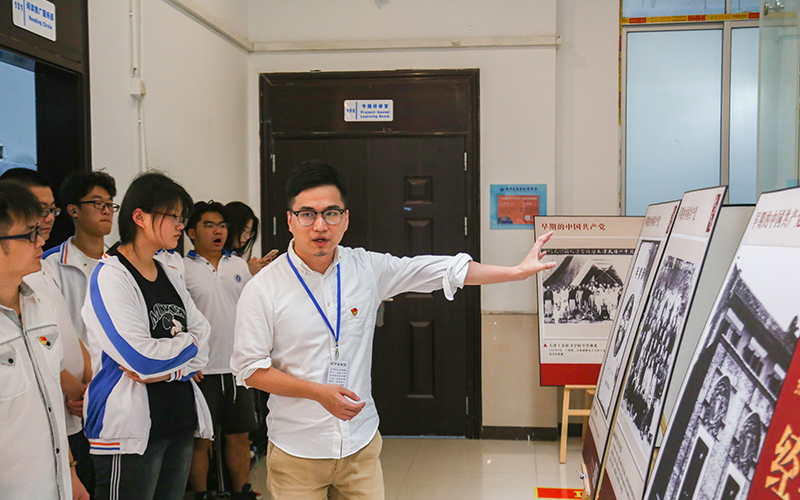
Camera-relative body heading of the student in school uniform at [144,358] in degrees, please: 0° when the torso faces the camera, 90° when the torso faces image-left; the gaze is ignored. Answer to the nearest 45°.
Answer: approximately 315°

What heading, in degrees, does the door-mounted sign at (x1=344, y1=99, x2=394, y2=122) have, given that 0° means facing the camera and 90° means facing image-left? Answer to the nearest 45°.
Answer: approximately 0°

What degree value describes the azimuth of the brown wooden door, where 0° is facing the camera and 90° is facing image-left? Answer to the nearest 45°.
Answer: approximately 0°

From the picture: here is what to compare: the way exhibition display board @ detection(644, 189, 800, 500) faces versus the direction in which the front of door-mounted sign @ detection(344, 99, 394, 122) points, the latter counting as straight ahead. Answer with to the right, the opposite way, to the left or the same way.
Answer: to the right

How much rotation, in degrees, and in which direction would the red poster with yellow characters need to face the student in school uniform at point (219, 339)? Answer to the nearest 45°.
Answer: approximately 90° to its right

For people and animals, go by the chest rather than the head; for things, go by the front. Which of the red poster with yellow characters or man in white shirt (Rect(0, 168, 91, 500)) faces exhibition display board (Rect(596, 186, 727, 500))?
the man in white shirt

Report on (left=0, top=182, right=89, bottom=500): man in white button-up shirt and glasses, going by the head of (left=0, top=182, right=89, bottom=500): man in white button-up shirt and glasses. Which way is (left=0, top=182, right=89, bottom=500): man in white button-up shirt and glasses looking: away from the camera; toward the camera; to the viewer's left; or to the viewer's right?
to the viewer's right

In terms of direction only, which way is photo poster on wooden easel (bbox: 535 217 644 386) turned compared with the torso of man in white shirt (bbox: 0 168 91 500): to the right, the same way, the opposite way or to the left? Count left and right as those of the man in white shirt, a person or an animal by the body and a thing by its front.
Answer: to the right
